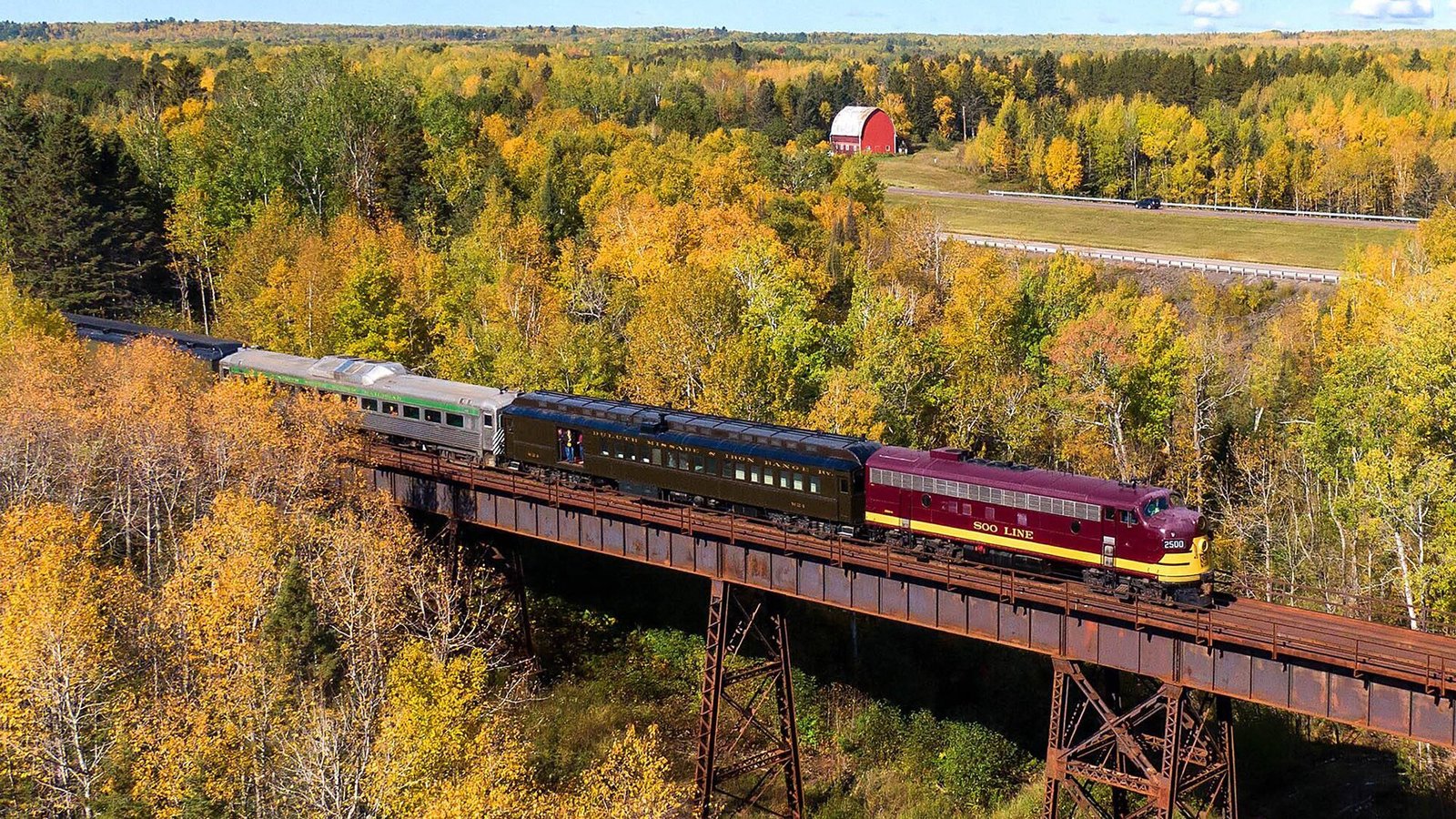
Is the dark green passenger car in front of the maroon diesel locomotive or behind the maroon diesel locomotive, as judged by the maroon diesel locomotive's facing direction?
behind

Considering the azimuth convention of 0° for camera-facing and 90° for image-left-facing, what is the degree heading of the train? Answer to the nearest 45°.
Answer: approximately 315°

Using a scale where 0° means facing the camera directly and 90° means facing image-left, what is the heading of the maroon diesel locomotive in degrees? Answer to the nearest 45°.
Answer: approximately 315°

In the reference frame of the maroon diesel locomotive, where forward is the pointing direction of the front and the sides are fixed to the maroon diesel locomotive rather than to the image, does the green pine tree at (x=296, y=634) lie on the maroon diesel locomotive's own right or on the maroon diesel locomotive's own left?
on the maroon diesel locomotive's own right

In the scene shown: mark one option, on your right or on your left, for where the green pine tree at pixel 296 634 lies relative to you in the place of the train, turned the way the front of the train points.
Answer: on your right
